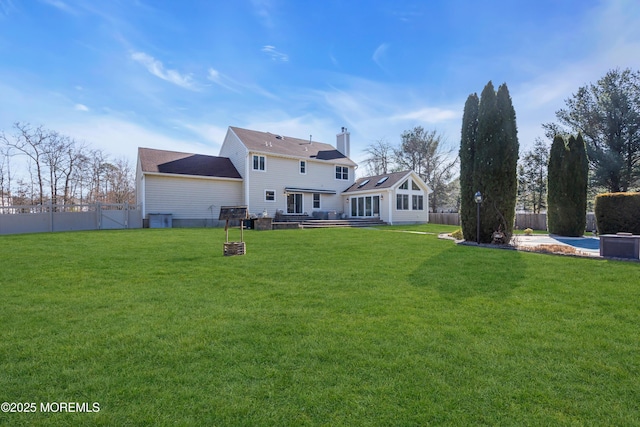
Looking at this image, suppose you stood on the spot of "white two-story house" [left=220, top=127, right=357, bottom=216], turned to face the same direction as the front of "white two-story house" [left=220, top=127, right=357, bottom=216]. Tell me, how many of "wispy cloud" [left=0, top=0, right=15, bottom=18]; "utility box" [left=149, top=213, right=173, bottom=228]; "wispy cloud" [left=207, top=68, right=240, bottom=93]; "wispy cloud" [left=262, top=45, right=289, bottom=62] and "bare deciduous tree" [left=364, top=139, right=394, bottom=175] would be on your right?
1

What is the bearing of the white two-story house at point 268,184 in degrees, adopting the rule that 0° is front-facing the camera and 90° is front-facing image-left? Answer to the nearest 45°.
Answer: approximately 135°

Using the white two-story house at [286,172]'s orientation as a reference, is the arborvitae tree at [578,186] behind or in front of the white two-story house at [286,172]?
behind

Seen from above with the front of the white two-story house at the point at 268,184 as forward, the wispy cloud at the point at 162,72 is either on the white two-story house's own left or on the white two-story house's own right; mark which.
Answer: on the white two-story house's own left

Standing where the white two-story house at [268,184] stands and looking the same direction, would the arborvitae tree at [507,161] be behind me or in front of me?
behind

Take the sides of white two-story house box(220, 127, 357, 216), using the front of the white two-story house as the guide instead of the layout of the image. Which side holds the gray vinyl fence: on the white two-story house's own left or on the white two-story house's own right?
on the white two-story house's own left
